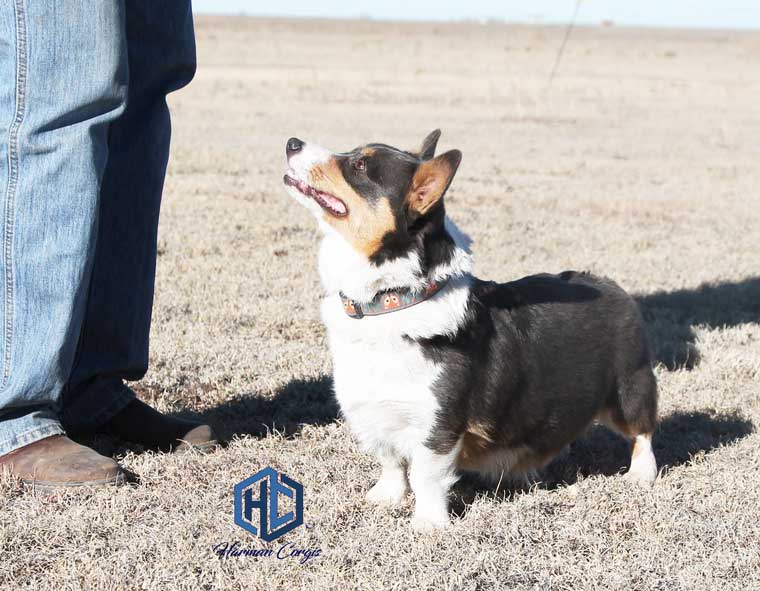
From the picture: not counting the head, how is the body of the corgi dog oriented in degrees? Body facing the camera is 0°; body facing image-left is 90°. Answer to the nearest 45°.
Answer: approximately 45°
